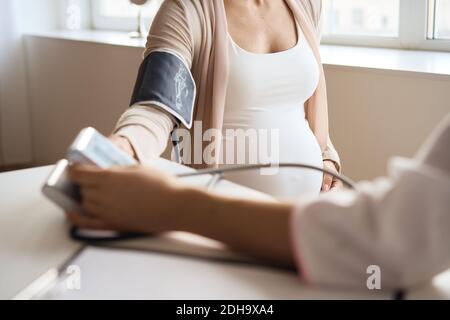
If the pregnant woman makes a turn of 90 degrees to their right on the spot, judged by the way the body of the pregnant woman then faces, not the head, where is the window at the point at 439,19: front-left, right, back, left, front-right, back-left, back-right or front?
back

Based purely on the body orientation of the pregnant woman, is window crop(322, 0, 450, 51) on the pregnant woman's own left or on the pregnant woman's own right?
on the pregnant woman's own left

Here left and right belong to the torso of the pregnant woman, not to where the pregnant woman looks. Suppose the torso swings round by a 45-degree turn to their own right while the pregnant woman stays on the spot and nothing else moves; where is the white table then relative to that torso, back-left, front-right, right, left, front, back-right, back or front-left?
front

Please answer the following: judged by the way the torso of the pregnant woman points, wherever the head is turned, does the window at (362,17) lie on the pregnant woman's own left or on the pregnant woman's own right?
on the pregnant woman's own left
